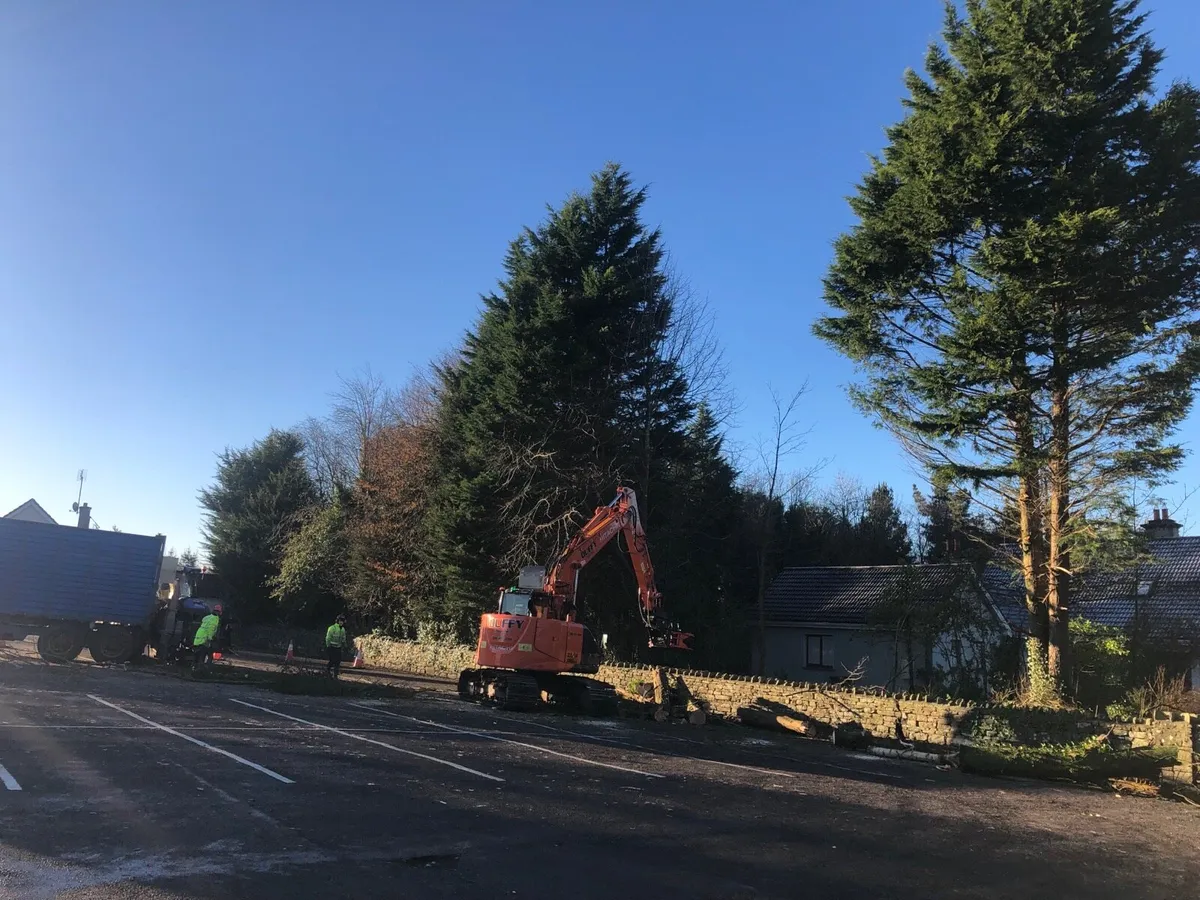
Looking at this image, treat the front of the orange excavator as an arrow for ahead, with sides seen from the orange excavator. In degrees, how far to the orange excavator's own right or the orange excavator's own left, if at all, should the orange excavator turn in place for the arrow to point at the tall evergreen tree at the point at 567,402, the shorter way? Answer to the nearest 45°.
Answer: approximately 45° to the orange excavator's own left

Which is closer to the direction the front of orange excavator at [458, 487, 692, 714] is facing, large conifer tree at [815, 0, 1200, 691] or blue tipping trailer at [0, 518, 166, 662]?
the large conifer tree

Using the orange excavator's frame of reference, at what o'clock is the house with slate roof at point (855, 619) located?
The house with slate roof is roughly at 12 o'clock from the orange excavator.

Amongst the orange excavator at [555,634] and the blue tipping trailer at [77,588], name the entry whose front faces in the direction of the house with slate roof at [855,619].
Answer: the orange excavator

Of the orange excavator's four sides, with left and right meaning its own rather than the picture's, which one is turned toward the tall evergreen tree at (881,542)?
front

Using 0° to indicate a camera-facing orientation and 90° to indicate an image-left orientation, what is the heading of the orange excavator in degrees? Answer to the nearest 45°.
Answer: approximately 225°
